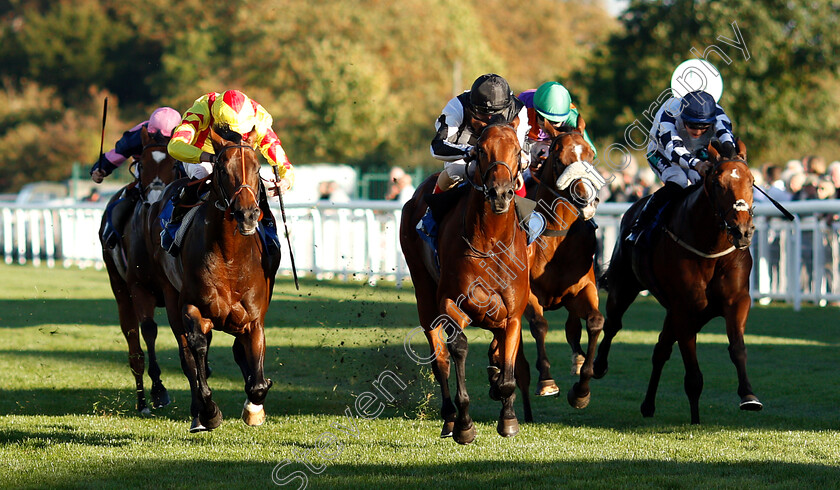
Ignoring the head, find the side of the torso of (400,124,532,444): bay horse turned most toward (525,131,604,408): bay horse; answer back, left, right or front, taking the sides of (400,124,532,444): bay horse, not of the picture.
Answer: back

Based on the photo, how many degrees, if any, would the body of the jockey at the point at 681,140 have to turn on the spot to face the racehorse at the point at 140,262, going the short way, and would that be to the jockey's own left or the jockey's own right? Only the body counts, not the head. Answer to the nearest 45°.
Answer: approximately 135° to the jockey's own right

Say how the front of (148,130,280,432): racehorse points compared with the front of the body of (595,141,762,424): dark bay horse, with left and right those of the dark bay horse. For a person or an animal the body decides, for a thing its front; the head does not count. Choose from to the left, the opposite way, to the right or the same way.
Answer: the same way

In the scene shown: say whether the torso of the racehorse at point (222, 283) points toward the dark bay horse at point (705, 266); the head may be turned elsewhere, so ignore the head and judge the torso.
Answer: no

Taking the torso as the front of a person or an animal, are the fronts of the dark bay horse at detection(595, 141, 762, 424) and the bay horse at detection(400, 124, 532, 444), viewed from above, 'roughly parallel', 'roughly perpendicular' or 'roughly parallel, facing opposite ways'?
roughly parallel

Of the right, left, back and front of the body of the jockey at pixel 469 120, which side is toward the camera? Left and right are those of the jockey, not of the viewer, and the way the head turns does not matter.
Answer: front

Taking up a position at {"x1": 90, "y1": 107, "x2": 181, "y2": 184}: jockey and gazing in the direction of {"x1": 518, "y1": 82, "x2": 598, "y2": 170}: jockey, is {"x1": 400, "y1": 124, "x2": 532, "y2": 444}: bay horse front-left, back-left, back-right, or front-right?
front-right

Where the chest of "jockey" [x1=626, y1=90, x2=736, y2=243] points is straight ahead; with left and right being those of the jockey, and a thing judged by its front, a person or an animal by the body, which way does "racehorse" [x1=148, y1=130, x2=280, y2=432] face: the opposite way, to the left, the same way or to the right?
the same way

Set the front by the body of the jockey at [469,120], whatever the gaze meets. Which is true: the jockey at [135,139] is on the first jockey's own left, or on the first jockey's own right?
on the first jockey's own right

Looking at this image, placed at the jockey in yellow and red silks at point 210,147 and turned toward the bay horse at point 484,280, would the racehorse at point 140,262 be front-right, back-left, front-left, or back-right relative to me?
back-left

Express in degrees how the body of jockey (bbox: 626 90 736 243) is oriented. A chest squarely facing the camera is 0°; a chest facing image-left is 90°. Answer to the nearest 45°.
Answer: approximately 315°

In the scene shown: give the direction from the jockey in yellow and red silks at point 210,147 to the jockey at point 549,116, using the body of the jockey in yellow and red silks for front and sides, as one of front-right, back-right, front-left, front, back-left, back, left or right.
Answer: left

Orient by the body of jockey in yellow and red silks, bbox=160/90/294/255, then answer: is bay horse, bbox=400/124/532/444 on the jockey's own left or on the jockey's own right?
on the jockey's own left

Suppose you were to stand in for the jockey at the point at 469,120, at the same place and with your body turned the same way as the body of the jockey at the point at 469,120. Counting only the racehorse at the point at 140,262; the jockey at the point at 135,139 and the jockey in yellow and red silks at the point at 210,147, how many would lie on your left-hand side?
0

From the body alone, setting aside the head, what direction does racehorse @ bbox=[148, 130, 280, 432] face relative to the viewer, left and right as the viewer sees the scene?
facing the viewer

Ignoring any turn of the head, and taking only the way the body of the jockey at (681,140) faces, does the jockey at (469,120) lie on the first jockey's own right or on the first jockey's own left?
on the first jockey's own right

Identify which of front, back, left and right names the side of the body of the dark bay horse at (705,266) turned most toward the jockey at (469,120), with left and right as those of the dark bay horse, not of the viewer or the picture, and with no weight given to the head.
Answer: right

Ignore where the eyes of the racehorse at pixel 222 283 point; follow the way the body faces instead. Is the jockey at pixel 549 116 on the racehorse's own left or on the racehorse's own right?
on the racehorse's own left

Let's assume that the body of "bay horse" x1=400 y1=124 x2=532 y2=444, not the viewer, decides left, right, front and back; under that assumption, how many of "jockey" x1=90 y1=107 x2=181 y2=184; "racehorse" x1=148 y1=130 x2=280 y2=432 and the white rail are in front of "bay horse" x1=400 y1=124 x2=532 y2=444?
0

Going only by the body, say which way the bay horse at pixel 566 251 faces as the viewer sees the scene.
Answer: toward the camera
